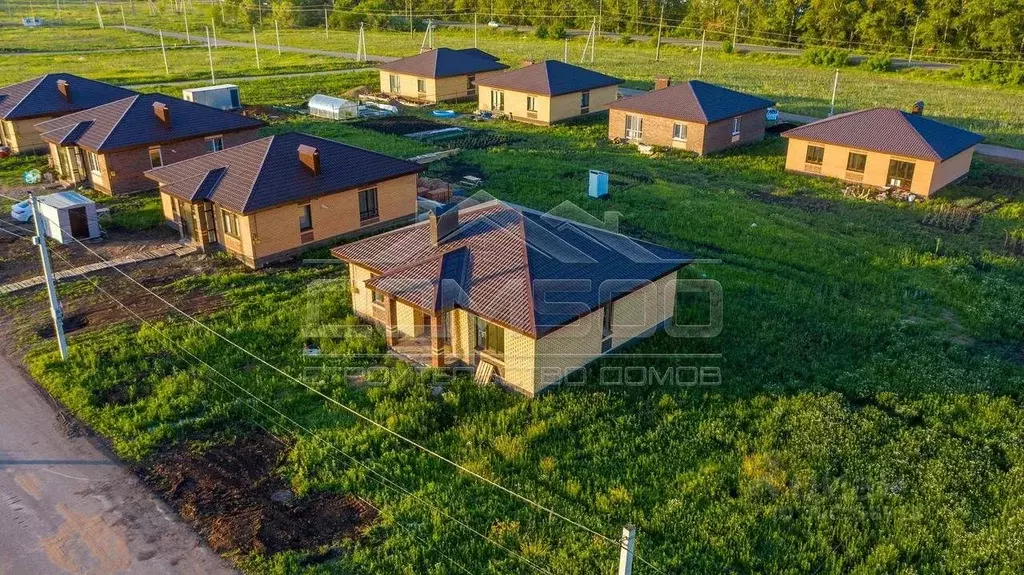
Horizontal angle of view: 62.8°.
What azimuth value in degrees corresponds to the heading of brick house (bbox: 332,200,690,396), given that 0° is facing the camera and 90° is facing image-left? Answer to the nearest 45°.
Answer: approximately 45°

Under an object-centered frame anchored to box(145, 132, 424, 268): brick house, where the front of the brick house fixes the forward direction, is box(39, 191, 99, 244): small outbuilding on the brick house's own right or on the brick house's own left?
on the brick house's own right

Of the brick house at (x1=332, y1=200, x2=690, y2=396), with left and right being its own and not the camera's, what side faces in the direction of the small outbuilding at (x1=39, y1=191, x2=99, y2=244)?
right

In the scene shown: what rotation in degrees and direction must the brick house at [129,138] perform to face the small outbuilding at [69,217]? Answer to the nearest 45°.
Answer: approximately 45° to its left

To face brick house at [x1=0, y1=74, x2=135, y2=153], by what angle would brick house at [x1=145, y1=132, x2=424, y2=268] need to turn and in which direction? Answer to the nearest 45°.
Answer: approximately 90° to its right

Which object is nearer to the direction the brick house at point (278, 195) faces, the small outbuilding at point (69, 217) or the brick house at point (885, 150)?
the small outbuilding

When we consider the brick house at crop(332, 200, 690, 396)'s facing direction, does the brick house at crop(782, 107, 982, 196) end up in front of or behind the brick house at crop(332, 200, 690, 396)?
behind

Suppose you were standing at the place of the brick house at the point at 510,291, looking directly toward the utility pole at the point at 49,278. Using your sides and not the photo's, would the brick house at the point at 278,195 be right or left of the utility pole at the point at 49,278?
right

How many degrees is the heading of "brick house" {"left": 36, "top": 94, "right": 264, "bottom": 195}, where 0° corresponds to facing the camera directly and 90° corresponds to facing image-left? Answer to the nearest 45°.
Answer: approximately 45°

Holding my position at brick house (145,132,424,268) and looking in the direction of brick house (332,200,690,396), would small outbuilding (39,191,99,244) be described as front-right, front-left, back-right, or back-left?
back-right

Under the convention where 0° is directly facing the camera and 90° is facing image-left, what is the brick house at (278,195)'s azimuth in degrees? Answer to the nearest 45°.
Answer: approximately 45°

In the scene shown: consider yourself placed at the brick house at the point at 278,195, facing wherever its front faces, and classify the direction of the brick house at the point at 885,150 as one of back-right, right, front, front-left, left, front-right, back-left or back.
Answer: back-left

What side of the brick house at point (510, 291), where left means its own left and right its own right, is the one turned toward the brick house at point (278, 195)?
right

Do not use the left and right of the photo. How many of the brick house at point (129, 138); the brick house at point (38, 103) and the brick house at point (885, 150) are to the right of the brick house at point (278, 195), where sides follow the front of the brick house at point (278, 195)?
2
